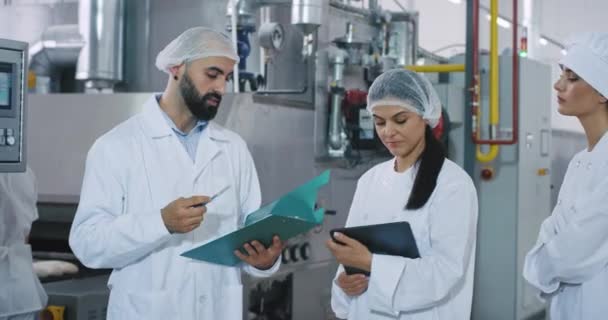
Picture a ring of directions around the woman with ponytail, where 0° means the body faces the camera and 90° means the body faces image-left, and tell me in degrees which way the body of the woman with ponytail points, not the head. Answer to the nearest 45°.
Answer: approximately 45°

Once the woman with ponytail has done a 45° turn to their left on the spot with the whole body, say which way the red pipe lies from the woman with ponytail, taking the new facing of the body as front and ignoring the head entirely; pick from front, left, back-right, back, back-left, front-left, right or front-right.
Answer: back

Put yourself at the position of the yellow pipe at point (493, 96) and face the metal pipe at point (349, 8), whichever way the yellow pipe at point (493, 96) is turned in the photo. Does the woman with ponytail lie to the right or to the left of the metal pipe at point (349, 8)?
left

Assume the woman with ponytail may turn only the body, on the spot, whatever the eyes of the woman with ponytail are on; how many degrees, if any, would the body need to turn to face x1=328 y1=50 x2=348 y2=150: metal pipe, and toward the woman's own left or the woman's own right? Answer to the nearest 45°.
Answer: approximately 135° to the woman's own right

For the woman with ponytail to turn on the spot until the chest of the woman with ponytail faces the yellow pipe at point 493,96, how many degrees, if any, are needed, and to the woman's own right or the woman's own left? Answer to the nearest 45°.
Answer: approximately 135° to the woman's own right

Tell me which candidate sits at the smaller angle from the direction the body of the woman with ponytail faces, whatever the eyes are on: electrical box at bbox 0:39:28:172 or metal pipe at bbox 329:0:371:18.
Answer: the electrical box

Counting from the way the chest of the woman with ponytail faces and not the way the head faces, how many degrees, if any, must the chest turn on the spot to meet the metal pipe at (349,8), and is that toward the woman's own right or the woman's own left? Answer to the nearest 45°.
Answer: approximately 135° to the woman's own right
